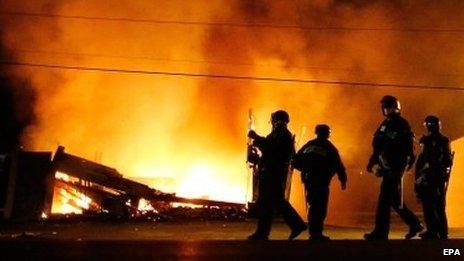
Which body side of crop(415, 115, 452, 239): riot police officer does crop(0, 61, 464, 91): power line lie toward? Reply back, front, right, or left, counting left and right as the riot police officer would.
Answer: right

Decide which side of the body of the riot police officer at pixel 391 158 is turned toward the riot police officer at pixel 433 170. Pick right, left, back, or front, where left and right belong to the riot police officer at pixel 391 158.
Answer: back

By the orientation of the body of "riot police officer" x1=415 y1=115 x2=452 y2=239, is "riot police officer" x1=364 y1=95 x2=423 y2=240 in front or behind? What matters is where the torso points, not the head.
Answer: in front

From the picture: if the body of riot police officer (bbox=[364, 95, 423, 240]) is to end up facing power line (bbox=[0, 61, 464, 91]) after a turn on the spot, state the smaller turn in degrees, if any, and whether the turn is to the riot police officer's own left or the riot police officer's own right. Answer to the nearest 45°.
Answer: approximately 135° to the riot police officer's own right

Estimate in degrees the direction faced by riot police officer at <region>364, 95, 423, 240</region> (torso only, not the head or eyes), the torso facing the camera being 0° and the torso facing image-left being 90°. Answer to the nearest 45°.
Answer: approximately 45°

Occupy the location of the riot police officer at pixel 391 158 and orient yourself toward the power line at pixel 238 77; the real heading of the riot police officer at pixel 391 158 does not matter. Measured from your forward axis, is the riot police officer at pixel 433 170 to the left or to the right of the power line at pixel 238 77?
right

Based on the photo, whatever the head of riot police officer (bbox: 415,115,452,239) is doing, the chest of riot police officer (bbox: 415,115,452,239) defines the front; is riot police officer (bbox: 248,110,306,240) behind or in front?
in front

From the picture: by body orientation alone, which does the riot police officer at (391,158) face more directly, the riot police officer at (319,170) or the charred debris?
the riot police officer
